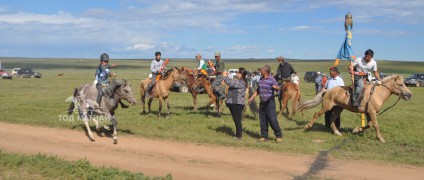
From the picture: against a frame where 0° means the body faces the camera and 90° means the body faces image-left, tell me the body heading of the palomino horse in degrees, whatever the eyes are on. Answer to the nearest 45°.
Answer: approximately 270°

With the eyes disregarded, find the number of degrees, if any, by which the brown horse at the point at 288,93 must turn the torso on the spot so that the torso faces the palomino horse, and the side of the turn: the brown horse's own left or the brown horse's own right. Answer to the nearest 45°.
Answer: approximately 180°

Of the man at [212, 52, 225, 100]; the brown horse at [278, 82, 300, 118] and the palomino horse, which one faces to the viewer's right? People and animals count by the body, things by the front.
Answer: the palomino horse

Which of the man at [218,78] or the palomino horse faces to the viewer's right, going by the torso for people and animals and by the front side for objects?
the palomino horse

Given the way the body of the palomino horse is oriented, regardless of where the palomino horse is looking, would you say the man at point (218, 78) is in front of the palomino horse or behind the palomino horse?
behind

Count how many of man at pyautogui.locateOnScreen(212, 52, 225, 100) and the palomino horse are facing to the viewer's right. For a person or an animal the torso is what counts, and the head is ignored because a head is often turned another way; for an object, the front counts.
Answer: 1
